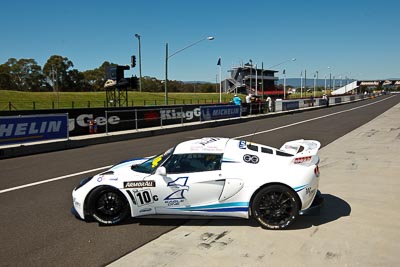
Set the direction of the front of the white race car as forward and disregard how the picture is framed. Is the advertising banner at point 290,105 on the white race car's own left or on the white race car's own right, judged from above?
on the white race car's own right

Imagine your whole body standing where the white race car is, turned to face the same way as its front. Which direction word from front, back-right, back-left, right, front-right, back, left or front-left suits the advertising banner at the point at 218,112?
right

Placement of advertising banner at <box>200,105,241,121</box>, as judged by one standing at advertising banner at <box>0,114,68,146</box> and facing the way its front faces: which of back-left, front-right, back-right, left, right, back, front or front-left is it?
left

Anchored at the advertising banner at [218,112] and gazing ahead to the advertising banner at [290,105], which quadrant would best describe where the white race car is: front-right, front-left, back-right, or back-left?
back-right

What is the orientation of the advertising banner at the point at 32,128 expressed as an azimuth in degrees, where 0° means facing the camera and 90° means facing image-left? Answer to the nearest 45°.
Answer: approximately 315°

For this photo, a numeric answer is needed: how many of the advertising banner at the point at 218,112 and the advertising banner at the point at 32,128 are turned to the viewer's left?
0

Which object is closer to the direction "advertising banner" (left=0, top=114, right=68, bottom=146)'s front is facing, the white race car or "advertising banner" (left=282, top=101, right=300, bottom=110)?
the white race car

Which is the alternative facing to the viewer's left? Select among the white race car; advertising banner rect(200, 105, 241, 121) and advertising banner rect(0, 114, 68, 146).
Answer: the white race car

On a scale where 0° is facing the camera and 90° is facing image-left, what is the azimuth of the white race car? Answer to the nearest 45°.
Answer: approximately 90°

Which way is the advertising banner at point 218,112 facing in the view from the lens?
facing the viewer and to the right of the viewer

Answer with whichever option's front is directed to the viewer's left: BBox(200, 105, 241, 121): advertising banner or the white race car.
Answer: the white race car

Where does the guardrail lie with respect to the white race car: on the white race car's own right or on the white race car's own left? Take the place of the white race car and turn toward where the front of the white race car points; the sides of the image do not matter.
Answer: on the white race car's own right

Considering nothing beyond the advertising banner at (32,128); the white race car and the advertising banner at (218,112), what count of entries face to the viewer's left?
1

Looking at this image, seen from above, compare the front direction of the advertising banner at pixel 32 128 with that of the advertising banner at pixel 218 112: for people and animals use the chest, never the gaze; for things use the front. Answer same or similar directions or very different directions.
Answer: same or similar directions

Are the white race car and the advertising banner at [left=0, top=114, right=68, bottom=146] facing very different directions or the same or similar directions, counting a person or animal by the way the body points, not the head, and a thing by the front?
very different directions

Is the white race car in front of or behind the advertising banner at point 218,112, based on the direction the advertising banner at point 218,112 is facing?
in front

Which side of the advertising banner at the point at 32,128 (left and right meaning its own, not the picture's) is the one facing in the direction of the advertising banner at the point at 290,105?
left
